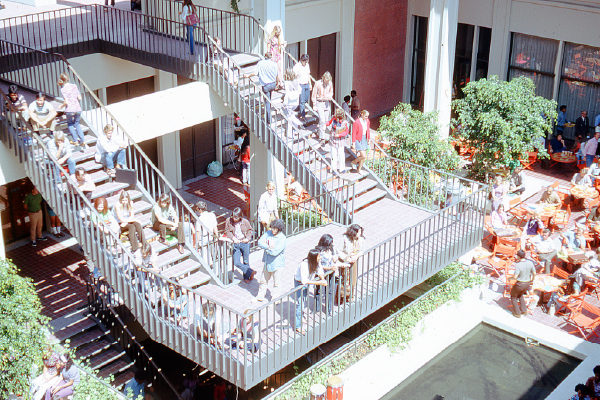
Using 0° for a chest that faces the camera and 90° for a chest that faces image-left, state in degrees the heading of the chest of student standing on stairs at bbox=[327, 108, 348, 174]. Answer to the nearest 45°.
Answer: approximately 0°

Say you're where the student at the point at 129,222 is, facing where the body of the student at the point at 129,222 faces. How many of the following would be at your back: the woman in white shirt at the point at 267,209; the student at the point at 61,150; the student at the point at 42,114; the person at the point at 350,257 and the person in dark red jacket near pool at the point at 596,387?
2

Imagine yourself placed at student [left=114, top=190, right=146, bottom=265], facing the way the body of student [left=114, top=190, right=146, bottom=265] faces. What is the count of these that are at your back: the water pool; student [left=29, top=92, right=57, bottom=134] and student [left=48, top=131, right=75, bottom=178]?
2

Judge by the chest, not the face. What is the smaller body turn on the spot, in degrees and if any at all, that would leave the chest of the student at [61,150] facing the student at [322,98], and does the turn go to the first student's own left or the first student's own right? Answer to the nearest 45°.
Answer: approximately 90° to the first student's own left

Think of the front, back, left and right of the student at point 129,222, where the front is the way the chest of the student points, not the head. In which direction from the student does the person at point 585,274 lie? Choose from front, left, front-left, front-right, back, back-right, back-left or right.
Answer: front-left

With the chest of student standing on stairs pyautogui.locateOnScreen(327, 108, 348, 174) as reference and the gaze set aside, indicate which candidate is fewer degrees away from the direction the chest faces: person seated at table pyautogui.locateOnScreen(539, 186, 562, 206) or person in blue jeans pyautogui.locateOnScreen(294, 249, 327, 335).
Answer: the person in blue jeans

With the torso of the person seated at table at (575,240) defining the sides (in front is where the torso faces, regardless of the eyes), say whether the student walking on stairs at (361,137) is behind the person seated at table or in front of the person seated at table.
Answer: in front

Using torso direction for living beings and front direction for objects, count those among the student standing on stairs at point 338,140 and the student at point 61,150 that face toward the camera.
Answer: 2

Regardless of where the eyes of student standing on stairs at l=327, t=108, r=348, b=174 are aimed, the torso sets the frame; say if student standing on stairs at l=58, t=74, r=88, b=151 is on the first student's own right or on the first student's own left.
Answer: on the first student's own right

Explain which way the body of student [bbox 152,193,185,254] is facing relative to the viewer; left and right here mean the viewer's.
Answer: facing the viewer and to the right of the viewer

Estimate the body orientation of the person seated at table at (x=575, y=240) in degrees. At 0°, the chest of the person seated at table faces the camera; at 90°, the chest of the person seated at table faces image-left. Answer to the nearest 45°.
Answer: approximately 45°

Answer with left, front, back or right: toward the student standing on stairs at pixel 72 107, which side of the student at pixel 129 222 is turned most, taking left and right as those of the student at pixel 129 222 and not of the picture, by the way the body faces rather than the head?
back

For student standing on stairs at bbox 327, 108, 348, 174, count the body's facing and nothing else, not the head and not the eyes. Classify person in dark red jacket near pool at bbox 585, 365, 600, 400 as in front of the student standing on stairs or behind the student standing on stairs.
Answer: in front

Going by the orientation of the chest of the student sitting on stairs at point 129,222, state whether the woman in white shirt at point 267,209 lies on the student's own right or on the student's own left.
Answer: on the student's own left

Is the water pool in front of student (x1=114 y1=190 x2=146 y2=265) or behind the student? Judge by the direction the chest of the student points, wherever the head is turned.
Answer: in front

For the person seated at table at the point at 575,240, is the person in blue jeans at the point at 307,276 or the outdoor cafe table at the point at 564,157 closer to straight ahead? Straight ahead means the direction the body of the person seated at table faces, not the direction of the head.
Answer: the person in blue jeans

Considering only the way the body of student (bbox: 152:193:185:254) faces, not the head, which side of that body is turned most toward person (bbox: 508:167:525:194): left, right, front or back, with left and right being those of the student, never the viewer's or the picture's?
left
